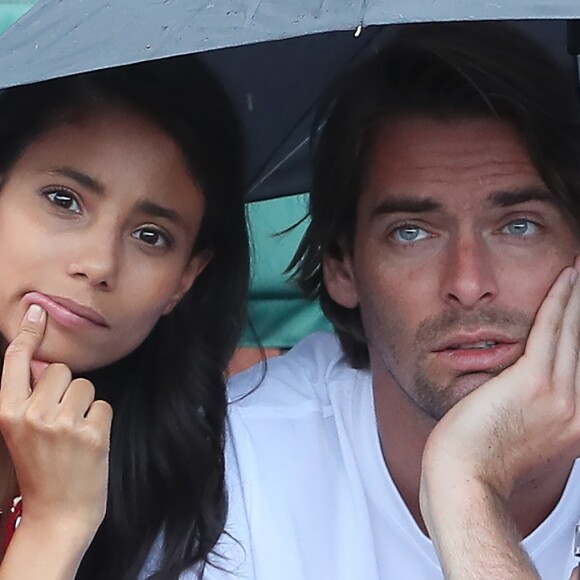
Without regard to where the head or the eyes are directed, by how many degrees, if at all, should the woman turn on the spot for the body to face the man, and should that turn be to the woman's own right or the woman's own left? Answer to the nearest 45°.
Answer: approximately 90° to the woman's own left

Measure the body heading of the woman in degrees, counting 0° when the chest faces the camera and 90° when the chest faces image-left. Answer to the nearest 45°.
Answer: approximately 0°
